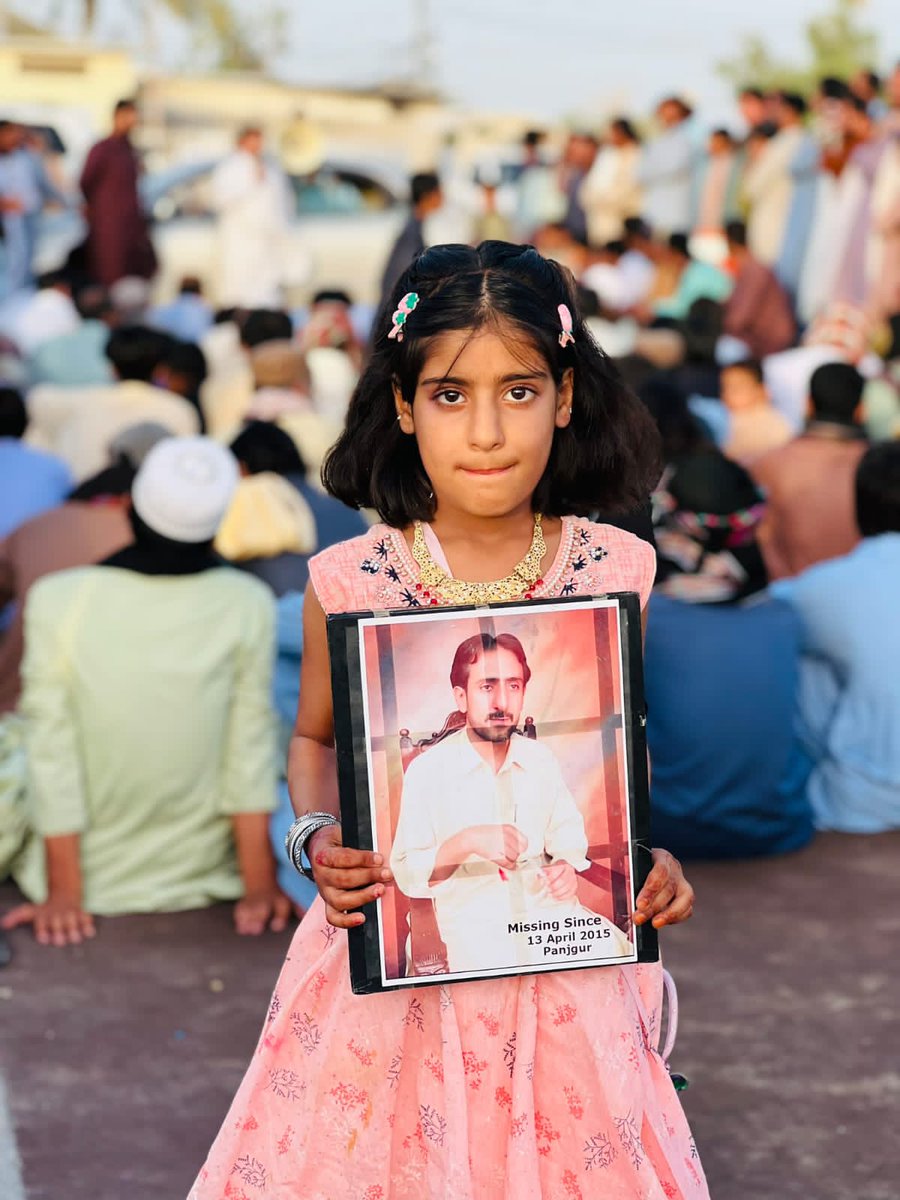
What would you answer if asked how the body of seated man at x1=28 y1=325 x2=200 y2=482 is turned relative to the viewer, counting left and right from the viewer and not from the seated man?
facing away from the viewer

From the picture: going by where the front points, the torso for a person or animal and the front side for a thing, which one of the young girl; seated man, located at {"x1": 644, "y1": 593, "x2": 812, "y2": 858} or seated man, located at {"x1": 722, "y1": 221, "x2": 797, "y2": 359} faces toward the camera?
the young girl

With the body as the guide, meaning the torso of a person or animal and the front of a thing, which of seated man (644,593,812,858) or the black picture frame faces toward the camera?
the black picture frame

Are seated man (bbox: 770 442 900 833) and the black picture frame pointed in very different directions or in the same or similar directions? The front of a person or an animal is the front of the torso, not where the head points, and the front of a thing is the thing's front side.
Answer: very different directions

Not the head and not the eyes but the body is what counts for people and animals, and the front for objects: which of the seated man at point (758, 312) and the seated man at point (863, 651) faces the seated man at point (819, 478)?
the seated man at point (863, 651)

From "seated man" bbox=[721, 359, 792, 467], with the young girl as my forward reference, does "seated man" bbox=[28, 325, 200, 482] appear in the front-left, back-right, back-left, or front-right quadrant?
front-right

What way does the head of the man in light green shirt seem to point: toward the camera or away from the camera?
away from the camera

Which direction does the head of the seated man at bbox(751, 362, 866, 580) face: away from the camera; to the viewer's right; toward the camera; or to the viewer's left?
away from the camera

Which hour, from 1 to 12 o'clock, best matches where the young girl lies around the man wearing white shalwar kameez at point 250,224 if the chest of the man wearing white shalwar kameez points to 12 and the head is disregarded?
The young girl is roughly at 12 o'clock from the man wearing white shalwar kameez.

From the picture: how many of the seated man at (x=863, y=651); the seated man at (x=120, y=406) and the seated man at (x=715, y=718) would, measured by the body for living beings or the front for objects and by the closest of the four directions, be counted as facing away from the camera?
3

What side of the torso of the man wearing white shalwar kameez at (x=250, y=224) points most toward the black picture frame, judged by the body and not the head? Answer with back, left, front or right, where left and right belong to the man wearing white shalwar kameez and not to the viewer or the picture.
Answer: front

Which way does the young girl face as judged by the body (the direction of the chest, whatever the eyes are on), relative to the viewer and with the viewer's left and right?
facing the viewer

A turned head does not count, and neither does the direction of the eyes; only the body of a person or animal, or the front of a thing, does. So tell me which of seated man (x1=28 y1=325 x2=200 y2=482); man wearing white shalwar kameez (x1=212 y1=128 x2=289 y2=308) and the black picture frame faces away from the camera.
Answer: the seated man

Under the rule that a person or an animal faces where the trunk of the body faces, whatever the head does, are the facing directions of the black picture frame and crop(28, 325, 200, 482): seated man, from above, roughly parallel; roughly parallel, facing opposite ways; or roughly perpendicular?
roughly parallel, facing opposite ways

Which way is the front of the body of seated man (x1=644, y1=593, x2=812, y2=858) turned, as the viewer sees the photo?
away from the camera

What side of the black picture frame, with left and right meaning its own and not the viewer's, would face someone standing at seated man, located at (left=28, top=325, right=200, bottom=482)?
back

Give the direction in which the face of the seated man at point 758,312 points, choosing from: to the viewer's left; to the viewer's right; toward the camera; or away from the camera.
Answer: away from the camera

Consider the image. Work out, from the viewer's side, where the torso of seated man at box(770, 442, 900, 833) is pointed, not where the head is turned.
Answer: away from the camera

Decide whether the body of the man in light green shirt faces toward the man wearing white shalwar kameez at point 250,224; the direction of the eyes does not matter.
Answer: yes

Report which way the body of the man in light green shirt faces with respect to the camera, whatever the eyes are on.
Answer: away from the camera
